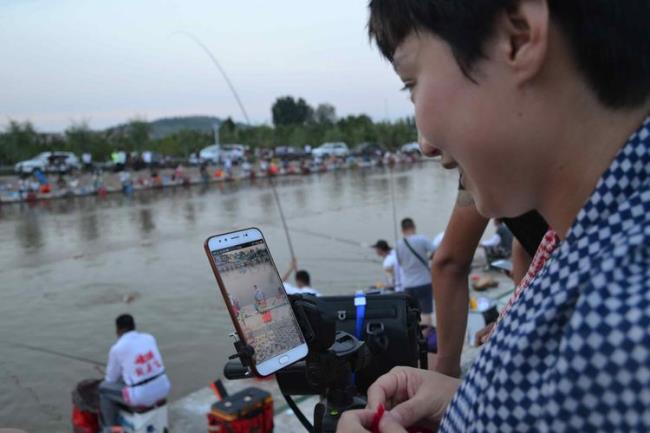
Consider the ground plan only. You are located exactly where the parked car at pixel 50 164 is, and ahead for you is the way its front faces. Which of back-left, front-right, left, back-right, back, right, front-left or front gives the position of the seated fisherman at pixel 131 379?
left

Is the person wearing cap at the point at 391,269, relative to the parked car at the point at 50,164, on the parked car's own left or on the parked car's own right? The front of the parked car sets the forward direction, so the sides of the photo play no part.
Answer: on the parked car's own left

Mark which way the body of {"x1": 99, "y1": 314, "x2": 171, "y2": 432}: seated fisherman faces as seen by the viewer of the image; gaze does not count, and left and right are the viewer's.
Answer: facing away from the viewer and to the left of the viewer

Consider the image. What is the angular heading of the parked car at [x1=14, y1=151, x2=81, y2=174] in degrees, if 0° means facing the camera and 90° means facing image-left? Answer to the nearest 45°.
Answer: approximately 90°

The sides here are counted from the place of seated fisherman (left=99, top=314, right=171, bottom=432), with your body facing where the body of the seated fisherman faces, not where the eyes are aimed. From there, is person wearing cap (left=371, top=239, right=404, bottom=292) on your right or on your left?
on your right

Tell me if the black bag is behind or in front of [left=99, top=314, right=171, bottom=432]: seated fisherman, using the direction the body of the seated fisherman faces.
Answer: behind

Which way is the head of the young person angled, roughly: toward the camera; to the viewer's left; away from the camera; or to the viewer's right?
to the viewer's left

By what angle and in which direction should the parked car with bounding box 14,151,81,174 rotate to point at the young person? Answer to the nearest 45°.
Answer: approximately 90° to its left

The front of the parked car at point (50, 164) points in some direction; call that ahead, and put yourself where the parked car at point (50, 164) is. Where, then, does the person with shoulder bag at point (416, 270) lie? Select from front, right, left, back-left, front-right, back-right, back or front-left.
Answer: left

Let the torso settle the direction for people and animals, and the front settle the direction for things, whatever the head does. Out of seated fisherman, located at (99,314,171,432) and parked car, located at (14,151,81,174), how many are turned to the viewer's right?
0

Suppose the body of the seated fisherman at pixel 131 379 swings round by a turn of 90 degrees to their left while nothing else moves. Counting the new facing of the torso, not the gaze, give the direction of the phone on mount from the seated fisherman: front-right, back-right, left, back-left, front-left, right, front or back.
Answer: front-left
